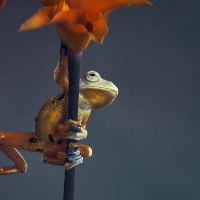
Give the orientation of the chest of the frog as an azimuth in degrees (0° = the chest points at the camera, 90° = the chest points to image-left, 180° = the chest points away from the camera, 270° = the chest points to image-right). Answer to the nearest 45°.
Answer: approximately 270°
